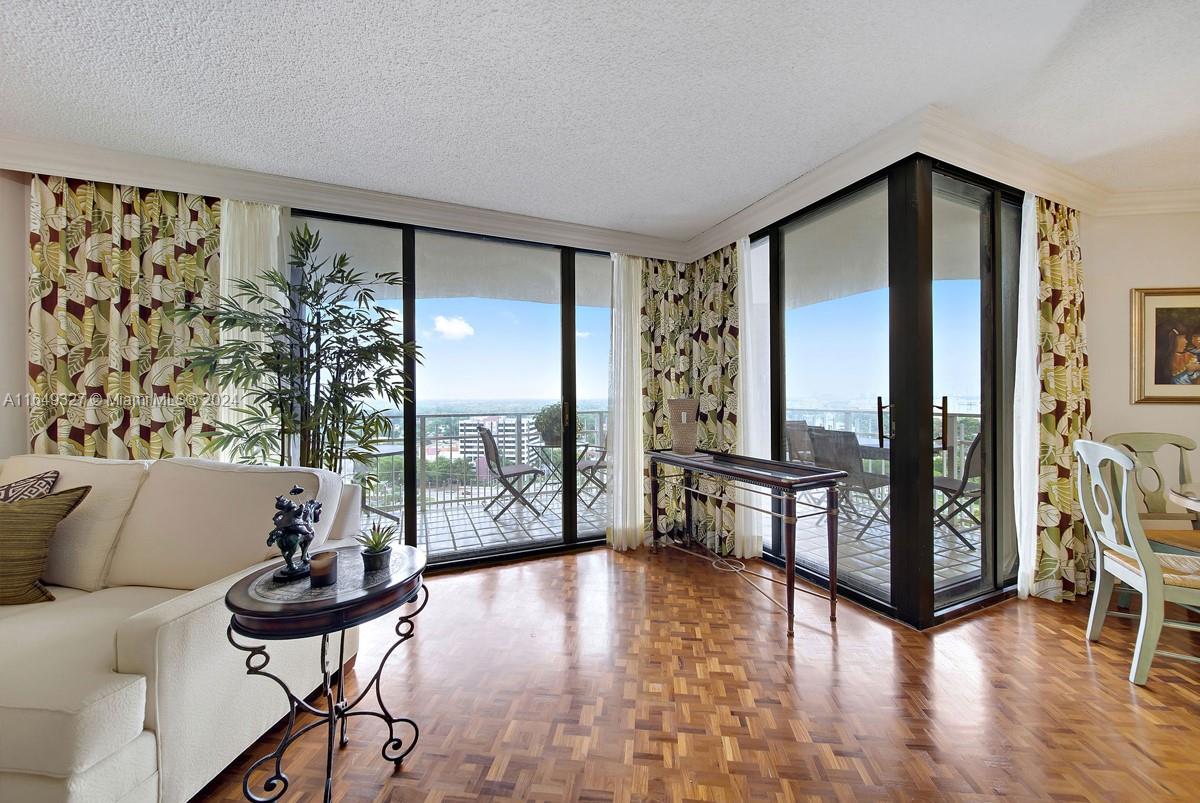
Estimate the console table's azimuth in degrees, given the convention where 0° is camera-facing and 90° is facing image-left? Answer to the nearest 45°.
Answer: approximately 45°

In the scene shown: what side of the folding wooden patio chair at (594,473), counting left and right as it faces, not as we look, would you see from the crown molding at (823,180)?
left

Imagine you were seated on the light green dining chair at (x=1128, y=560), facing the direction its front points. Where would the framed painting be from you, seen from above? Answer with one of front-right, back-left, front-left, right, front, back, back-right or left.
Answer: front-left

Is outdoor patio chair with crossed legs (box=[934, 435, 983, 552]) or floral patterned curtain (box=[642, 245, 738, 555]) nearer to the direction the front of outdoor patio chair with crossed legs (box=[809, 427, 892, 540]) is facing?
the outdoor patio chair with crossed legs (box=[934, 435, 983, 552])

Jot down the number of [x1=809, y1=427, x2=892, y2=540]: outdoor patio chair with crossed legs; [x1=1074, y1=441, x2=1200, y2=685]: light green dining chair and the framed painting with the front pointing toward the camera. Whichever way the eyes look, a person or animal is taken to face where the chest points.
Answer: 1

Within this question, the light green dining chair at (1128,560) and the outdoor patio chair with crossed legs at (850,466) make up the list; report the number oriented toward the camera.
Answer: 0

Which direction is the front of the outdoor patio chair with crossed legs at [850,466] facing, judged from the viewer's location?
facing away from the viewer and to the right of the viewer

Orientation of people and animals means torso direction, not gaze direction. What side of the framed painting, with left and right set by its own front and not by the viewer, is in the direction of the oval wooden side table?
front

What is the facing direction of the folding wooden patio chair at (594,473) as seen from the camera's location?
facing the viewer and to the left of the viewer

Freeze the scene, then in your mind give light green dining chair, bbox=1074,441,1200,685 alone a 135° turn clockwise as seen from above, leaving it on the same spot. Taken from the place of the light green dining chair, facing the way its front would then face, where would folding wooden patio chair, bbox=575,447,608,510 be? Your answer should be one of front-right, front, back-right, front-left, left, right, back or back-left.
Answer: right

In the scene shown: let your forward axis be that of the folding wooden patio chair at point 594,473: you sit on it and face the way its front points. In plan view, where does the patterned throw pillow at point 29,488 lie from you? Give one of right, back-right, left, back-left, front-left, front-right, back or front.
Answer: front

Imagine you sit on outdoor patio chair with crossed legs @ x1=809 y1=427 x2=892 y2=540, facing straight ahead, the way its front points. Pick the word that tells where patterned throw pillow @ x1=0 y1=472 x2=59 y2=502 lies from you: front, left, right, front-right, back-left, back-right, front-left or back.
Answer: back

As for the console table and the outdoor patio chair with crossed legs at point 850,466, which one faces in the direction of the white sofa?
the console table

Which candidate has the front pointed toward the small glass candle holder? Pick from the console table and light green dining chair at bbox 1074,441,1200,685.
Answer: the console table

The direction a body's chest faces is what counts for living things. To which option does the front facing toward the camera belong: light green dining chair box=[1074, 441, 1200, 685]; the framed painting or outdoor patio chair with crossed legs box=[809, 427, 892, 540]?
the framed painting
